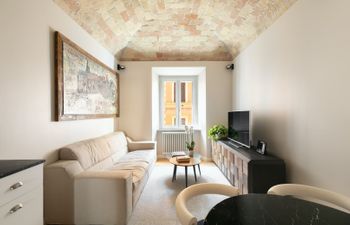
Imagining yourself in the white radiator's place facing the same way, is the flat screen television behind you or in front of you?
in front

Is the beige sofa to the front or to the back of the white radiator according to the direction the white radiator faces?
to the front

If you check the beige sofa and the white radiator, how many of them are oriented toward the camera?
1

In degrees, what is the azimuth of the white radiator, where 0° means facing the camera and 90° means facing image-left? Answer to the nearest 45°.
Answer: approximately 0°

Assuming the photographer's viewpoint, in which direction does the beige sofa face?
facing to the right of the viewer

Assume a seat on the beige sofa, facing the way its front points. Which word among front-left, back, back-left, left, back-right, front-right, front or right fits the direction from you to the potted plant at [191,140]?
front-left

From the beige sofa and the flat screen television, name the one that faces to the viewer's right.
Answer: the beige sofa

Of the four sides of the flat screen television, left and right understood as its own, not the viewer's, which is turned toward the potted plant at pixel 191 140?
front

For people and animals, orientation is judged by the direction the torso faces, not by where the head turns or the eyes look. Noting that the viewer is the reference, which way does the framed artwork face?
facing the viewer and to the right of the viewer

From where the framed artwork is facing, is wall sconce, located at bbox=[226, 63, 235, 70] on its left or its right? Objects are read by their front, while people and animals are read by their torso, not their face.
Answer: on its left

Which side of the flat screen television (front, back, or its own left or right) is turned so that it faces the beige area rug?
front

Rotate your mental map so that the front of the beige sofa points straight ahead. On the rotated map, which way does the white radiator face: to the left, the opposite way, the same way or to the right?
to the right

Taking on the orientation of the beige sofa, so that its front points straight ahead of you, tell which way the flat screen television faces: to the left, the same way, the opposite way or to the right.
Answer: the opposite way

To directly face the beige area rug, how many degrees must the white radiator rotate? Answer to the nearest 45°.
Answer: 0° — it already faces it
